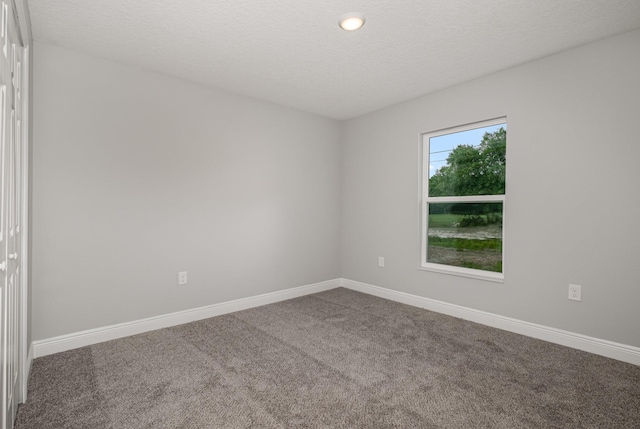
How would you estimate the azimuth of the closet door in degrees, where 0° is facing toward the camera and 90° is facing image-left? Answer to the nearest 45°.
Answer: approximately 270°

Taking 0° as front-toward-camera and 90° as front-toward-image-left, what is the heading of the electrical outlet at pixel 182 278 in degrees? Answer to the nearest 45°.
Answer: approximately 0°

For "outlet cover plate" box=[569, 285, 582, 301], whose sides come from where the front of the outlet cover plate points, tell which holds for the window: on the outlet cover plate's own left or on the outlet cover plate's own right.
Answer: on the outlet cover plate's own right

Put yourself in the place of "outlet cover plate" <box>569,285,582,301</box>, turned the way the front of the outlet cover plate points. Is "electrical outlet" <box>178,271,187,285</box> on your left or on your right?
on your right
